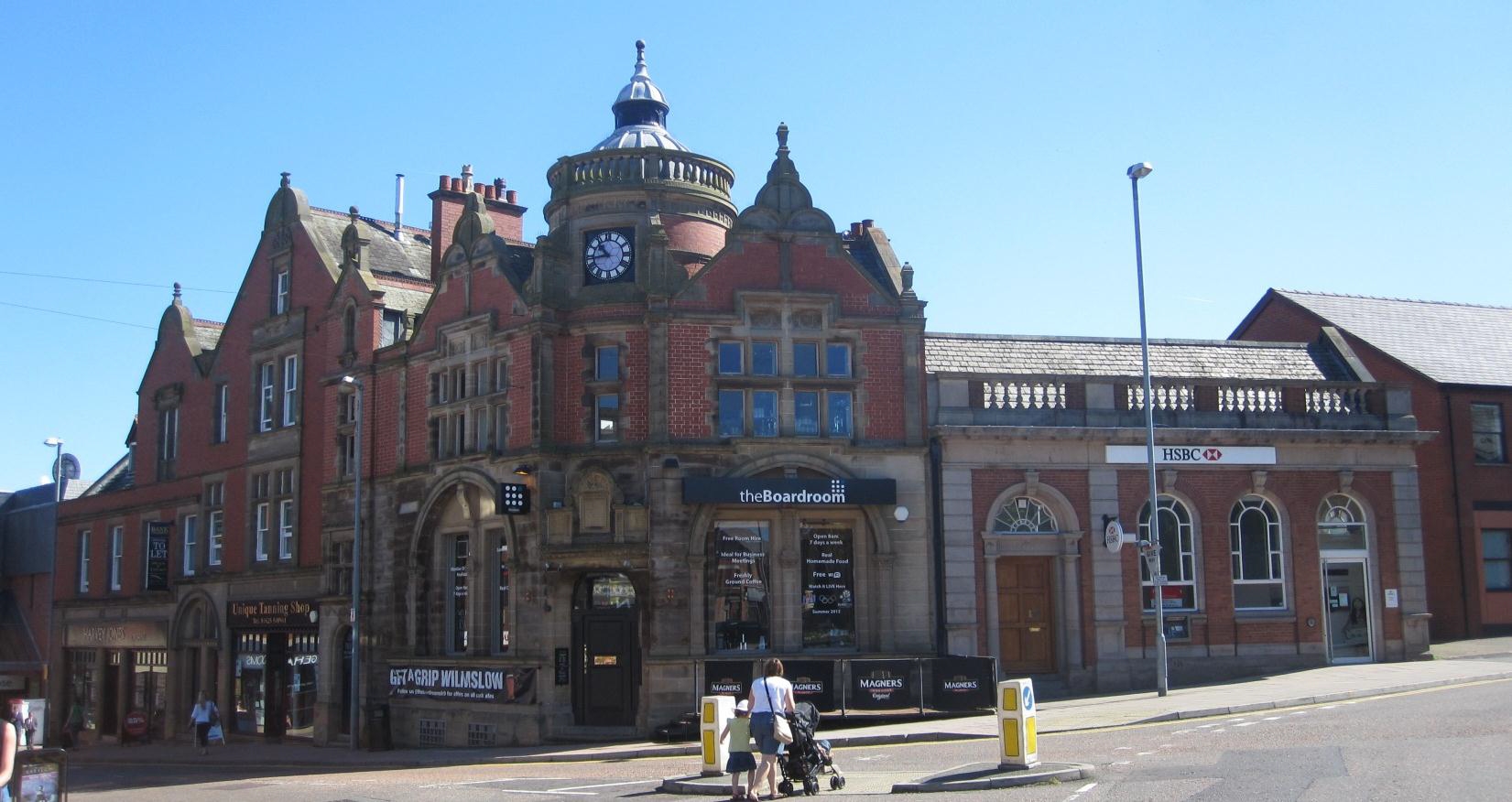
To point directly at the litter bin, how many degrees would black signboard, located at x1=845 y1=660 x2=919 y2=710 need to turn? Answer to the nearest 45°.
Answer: approximately 135° to its right

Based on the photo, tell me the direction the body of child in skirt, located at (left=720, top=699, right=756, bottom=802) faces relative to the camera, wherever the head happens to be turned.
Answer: away from the camera

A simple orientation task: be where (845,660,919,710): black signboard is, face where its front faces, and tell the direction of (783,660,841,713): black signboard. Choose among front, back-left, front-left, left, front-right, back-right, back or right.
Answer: right

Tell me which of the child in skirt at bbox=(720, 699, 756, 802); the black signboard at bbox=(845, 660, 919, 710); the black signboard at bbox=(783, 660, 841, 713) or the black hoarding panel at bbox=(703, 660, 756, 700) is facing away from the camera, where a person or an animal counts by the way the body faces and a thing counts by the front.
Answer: the child in skirt

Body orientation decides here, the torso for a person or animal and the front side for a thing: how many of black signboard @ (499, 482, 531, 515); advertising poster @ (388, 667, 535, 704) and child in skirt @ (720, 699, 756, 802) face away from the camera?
1

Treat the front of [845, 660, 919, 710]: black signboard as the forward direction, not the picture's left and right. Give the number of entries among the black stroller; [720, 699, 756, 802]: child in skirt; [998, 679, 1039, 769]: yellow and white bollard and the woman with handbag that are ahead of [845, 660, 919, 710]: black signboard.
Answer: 4

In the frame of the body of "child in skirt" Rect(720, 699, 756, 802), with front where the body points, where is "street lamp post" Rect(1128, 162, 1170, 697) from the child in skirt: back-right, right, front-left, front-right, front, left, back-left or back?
front-right

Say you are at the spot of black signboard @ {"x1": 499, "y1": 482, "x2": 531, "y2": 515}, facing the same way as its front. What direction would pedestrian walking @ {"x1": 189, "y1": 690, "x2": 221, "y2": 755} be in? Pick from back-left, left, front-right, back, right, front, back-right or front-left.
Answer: back-right

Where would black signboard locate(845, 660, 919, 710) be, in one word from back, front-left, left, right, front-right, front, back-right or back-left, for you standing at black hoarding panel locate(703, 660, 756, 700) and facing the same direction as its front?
left

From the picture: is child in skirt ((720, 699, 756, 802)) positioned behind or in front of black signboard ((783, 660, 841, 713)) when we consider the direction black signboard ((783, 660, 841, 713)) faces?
in front

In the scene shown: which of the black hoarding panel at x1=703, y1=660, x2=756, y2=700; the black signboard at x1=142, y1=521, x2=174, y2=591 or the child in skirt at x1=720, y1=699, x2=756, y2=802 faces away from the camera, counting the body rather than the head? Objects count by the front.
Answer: the child in skirt
